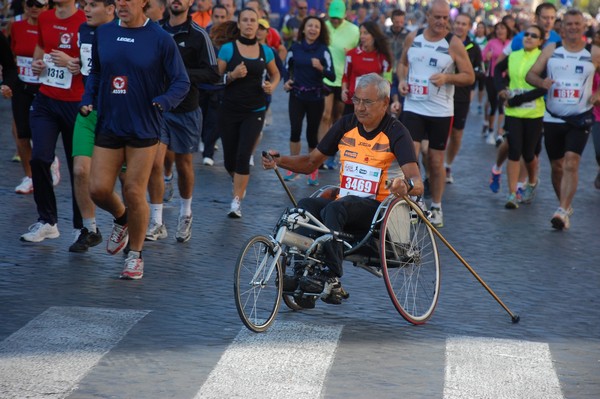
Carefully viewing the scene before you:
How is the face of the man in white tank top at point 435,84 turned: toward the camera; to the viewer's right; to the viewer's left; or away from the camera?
toward the camera

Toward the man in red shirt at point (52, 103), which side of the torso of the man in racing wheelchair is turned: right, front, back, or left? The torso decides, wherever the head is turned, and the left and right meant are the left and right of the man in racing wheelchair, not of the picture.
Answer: right

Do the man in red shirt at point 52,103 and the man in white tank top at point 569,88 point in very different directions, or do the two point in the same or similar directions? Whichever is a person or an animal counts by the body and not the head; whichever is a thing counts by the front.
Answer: same or similar directions

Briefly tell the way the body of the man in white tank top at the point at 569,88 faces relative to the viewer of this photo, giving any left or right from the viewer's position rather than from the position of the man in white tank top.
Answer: facing the viewer

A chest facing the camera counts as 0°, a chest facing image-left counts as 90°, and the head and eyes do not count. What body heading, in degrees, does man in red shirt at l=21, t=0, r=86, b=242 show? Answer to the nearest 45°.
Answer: approximately 45°

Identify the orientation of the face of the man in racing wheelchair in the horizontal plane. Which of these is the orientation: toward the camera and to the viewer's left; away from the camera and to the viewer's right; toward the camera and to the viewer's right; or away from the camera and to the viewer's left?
toward the camera and to the viewer's left

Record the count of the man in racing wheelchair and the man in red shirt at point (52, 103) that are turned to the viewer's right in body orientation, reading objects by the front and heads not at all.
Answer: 0

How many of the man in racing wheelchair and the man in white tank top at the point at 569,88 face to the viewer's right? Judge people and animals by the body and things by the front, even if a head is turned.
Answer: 0

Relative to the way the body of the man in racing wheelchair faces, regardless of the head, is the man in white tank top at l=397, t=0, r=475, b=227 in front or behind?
behind

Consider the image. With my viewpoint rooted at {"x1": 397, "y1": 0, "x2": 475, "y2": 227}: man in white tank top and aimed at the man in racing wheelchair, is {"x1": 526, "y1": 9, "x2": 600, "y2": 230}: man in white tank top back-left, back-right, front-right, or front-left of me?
back-left

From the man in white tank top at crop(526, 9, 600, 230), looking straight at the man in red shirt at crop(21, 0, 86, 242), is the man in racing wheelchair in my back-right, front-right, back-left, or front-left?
front-left

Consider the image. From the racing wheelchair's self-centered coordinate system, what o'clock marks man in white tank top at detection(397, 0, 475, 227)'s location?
The man in white tank top is roughly at 5 o'clock from the racing wheelchair.

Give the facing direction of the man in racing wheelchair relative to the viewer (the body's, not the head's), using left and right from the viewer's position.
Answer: facing the viewer and to the left of the viewer

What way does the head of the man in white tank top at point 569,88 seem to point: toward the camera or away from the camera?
toward the camera
